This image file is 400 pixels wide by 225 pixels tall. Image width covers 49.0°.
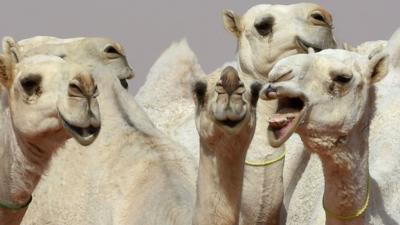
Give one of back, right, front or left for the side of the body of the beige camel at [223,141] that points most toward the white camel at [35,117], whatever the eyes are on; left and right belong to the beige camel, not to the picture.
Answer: right

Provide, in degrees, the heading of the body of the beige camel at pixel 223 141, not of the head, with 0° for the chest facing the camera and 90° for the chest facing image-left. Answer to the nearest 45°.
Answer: approximately 0°

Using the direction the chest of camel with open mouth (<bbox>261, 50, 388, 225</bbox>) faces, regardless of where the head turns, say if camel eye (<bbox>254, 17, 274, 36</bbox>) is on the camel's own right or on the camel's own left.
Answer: on the camel's own right
